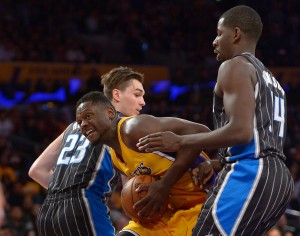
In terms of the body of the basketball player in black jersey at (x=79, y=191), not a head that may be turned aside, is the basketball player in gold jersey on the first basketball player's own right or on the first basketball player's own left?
on the first basketball player's own right

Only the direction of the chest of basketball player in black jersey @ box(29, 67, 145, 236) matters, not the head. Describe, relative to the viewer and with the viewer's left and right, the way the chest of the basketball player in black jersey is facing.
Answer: facing away from the viewer and to the right of the viewer

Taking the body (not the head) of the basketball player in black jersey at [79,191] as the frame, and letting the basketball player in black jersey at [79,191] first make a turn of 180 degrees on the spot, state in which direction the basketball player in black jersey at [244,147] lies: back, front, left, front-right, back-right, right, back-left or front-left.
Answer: left

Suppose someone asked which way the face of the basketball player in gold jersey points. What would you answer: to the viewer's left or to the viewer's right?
to the viewer's left

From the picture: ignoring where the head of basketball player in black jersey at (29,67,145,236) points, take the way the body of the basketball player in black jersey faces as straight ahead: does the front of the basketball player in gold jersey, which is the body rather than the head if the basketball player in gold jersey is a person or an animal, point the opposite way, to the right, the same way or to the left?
the opposite way

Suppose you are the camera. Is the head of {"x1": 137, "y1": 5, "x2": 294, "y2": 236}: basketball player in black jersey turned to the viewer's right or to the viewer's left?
to the viewer's left

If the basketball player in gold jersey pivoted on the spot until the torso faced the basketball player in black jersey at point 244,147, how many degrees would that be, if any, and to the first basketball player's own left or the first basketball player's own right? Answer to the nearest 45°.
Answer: approximately 90° to the first basketball player's own left

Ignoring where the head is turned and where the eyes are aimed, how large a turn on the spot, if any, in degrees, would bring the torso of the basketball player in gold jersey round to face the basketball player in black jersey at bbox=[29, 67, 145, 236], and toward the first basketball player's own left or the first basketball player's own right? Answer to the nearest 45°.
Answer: approximately 90° to the first basketball player's own right

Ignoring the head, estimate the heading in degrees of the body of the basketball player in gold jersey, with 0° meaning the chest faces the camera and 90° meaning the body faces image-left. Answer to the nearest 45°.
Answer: approximately 45°
